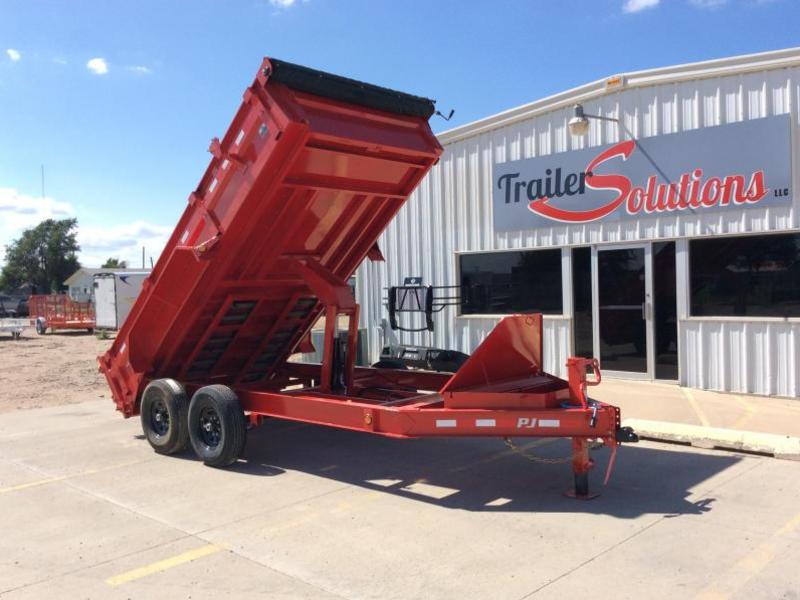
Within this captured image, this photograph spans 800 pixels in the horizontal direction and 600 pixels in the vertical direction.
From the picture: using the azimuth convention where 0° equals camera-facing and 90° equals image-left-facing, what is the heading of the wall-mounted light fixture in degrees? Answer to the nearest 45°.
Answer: approximately 45°

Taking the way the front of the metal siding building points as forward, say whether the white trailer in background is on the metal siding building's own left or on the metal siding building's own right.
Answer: on the metal siding building's own right

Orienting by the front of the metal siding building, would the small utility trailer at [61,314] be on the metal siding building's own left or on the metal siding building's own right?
on the metal siding building's own right

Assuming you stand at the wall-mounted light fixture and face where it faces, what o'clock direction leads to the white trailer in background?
The white trailer in background is roughly at 3 o'clock from the wall-mounted light fixture.

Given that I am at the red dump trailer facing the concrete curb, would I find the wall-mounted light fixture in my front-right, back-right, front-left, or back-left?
front-left

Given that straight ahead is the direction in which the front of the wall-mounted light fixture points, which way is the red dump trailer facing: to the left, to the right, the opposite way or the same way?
to the left

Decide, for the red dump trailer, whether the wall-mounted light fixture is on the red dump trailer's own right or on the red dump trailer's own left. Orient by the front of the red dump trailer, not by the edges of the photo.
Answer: on the red dump trailer's own left

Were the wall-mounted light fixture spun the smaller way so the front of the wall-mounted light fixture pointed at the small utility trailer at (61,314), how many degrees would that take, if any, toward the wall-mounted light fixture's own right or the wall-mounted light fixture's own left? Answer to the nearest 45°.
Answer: approximately 90° to the wall-mounted light fixture's own right

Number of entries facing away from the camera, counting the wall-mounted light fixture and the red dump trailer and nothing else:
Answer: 0

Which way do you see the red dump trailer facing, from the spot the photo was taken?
facing the viewer and to the right of the viewer

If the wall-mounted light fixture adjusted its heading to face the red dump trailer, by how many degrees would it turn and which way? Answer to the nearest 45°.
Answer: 0° — it already faces it

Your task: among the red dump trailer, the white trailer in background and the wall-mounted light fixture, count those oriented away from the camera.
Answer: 0
